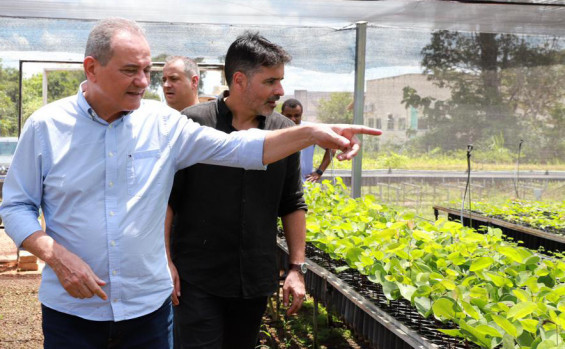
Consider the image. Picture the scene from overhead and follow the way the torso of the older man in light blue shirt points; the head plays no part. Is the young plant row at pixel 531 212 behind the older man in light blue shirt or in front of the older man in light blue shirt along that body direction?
behind

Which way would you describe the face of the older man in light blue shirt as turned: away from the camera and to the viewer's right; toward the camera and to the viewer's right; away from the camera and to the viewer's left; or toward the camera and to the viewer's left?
toward the camera and to the viewer's right

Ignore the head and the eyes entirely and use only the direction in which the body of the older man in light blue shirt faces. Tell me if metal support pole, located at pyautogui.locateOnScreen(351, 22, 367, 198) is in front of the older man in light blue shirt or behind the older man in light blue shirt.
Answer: behind

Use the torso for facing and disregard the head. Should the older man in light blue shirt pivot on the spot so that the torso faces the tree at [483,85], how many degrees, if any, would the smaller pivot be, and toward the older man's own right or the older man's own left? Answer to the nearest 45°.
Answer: approximately 135° to the older man's own left

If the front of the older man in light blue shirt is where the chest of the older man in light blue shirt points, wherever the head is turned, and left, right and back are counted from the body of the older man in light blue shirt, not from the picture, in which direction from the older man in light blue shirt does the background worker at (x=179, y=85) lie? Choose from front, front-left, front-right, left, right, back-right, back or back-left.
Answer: back

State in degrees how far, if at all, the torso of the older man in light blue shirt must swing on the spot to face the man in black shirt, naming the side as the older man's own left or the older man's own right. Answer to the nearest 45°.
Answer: approximately 135° to the older man's own left

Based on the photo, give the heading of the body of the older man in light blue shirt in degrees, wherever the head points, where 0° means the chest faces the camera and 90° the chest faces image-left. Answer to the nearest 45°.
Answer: approximately 0°
